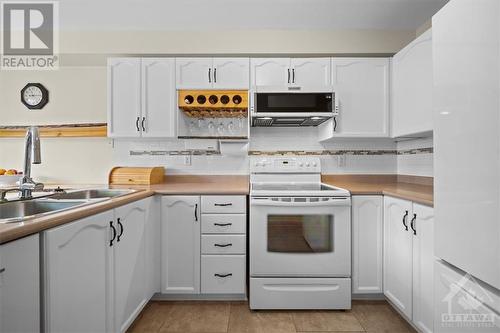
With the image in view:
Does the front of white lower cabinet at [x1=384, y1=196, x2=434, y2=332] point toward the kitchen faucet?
yes

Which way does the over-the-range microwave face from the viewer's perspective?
toward the camera

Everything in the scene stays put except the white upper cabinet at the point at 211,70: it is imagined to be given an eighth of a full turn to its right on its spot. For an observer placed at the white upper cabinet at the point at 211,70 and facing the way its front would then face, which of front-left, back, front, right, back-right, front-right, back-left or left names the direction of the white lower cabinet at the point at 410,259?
left

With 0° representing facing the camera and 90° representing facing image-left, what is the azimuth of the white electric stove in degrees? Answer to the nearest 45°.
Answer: approximately 0°

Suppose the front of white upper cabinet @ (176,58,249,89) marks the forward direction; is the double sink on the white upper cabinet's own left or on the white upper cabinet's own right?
on the white upper cabinet's own right

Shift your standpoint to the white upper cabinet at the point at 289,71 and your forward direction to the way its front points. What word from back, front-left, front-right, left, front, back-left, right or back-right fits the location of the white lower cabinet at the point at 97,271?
front-right

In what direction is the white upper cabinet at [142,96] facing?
toward the camera

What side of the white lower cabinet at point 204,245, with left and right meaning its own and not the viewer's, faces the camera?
front

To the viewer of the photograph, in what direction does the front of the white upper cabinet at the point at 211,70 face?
facing the viewer

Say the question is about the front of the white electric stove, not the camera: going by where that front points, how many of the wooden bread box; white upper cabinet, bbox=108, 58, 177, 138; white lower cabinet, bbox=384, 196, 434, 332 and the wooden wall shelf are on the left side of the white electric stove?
1

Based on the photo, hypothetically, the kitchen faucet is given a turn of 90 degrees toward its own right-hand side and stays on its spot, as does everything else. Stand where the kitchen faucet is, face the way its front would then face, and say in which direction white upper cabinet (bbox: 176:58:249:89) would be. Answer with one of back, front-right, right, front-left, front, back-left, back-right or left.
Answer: back-left

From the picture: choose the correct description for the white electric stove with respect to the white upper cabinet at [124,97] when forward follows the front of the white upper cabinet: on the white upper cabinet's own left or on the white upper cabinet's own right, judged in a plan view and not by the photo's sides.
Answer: on the white upper cabinet's own left

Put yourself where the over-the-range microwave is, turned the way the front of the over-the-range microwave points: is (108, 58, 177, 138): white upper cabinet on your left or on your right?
on your right

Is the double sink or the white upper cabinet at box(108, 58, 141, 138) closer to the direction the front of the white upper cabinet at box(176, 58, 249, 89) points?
the double sink

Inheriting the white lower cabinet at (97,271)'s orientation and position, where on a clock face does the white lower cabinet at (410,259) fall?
the white lower cabinet at (410,259) is roughly at 11 o'clock from the white lower cabinet at (97,271).
